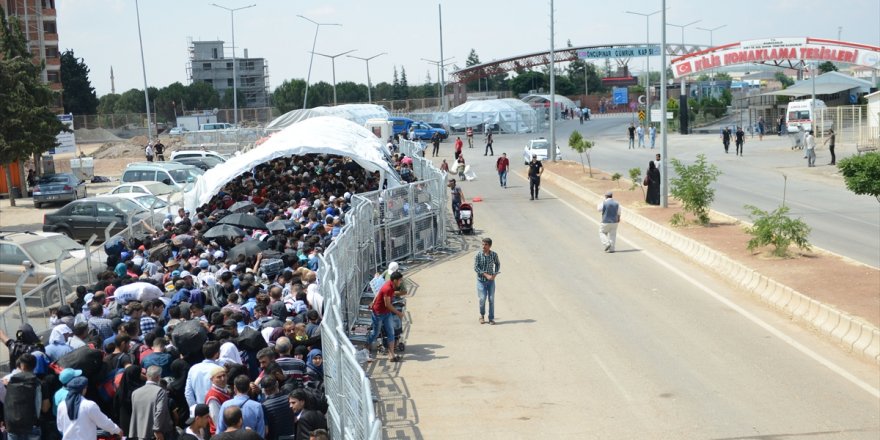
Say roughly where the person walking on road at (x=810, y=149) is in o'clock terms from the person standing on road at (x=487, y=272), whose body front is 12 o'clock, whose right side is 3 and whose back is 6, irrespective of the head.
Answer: the person walking on road at (x=810, y=149) is roughly at 7 o'clock from the person standing on road at (x=487, y=272).

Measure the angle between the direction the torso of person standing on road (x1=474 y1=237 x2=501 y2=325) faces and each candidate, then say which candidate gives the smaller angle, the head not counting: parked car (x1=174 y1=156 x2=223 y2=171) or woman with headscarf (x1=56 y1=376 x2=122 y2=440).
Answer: the woman with headscarf

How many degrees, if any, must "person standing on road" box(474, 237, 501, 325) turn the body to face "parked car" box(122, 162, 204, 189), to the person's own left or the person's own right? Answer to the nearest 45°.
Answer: approximately 135° to the person's own right

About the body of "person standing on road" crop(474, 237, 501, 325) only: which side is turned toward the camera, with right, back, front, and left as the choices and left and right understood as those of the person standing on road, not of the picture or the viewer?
front

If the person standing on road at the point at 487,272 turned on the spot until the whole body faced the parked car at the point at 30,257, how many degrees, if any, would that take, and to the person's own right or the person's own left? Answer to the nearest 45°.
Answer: approximately 90° to the person's own right

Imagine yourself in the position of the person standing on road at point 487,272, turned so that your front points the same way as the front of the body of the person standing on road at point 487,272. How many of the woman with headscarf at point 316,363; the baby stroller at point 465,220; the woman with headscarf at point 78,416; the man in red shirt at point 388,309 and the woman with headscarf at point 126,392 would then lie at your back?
1
